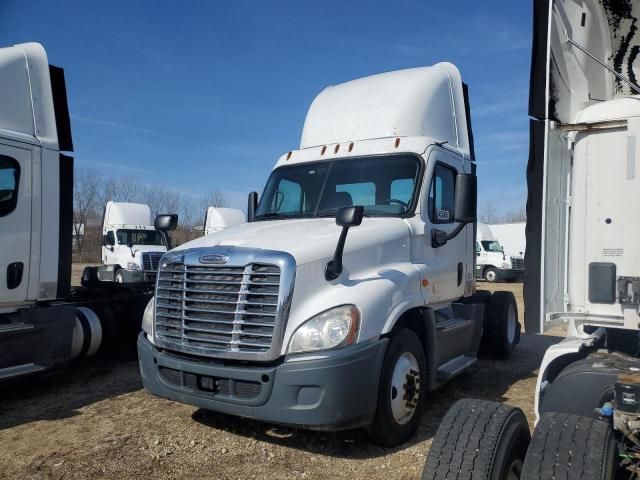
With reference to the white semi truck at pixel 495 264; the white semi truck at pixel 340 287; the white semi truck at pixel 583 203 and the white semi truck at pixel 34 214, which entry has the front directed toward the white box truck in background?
the white semi truck at pixel 583 203

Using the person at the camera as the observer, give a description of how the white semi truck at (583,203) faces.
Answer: facing away from the viewer

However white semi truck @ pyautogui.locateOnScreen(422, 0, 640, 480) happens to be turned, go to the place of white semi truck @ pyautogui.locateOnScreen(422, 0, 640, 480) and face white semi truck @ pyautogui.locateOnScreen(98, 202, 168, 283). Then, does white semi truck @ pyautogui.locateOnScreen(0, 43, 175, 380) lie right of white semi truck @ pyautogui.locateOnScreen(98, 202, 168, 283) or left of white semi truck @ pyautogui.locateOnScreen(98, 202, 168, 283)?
left

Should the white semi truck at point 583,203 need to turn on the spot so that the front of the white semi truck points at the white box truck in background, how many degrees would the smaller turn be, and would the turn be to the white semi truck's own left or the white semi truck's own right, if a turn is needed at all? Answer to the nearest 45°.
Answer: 0° — it already faces it

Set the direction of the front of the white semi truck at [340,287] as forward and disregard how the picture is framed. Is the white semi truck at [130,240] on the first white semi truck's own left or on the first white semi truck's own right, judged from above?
on the first white semi truck's own right

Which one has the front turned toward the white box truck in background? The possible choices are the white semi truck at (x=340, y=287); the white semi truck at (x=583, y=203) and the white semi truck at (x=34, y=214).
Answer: the white semi truck at (x=583, y=203)

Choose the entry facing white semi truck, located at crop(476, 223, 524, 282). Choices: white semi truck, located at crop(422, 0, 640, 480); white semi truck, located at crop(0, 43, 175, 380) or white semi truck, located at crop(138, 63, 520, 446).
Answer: white semi truck, located at crop(422, 0, 640, 480)

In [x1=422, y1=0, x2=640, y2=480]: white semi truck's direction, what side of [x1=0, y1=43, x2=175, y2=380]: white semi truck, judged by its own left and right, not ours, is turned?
left
